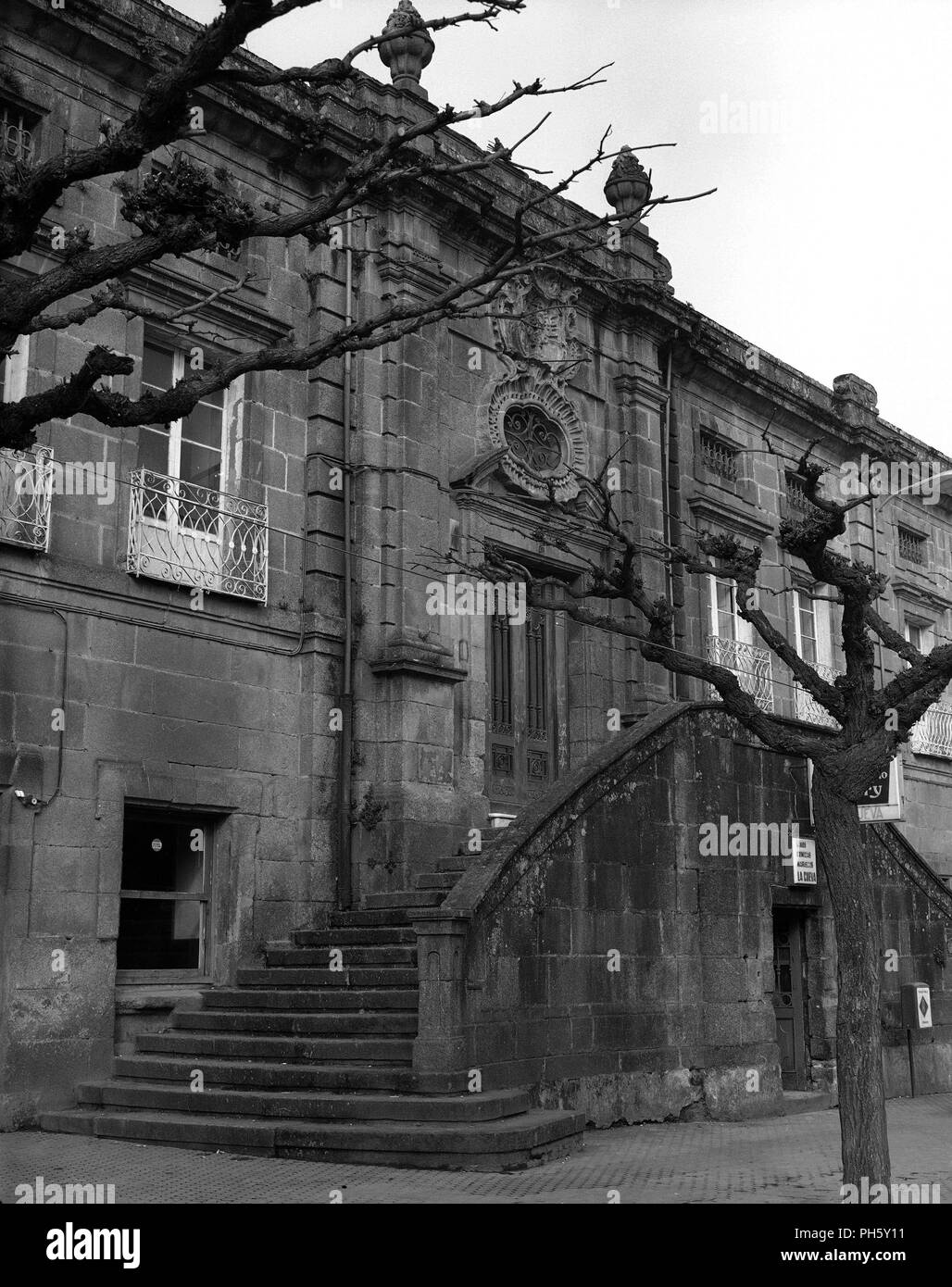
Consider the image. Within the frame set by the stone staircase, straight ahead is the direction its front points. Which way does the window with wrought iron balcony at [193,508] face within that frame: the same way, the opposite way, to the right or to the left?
to the left

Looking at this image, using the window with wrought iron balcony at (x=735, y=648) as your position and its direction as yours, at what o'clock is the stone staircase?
The stone staircase is roughly at 2 o'clock from the window with wrought iron balcony.

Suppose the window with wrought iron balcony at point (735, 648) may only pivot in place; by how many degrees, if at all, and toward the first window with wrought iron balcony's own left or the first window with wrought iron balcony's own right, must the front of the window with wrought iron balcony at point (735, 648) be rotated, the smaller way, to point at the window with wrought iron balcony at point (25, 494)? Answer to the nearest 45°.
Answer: approximately 90° to the first window with wrought iron balcony's own right

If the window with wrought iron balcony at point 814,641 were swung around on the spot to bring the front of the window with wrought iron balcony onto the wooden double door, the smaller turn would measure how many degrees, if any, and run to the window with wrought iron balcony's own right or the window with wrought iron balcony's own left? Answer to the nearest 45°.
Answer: approximately 90° to the window with wrought iron balcony's own right

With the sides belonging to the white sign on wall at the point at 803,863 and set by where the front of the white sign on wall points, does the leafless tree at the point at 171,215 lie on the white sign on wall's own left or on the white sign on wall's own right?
on the white sign on wall's own right

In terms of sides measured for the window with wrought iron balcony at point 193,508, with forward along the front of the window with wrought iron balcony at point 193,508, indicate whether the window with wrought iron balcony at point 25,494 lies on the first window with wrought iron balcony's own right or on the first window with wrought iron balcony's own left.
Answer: on the first window with wrought iron balcony's own right
